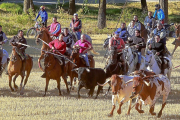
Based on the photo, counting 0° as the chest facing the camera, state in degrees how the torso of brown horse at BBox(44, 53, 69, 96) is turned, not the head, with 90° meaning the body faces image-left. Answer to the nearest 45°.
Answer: approximately 45°

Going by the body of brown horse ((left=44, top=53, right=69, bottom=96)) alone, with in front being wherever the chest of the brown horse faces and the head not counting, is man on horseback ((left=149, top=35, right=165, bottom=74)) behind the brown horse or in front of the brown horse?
behind

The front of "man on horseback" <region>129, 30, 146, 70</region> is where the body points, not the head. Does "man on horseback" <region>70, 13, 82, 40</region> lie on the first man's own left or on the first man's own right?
on the first man's own right

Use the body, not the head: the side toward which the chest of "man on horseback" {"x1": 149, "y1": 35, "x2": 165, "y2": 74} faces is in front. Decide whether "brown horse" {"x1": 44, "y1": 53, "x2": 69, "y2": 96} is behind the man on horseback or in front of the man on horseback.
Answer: in front

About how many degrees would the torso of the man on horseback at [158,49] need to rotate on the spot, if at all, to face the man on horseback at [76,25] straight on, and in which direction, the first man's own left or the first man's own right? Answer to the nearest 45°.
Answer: approximately 90° to the first man's own right

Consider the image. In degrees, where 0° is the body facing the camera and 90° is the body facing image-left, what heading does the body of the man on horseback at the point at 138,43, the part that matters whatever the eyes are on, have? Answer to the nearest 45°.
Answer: approximately 45°

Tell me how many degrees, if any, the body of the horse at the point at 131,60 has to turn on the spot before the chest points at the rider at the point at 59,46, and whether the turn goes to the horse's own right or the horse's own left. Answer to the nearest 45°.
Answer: approximately 45° to the horse's own right

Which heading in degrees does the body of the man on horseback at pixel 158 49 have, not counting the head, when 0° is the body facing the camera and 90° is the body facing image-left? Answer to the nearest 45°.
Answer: approximately 45°

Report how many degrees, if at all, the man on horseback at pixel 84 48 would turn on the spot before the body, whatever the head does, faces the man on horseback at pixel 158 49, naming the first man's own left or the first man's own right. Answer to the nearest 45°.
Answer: approximately 135° to the first man's own left
